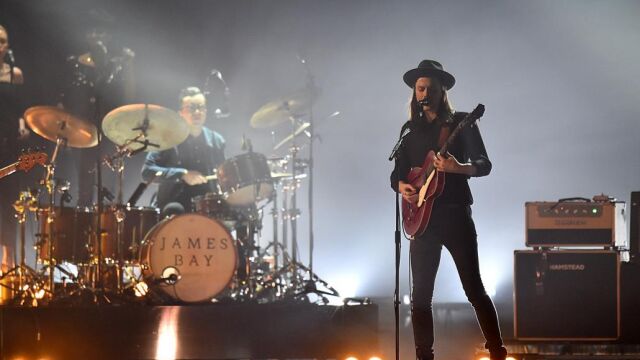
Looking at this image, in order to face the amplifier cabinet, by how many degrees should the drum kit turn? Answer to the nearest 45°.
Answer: approximately 45° to its left

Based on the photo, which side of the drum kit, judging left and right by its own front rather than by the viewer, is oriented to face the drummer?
back

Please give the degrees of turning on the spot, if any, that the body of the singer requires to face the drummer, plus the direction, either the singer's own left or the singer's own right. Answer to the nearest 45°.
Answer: approximately 135° to the singer's own right

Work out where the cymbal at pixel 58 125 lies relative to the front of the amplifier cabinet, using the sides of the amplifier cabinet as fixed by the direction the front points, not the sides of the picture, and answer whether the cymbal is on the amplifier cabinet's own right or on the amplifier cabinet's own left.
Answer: on the amplifier cabinet's own right

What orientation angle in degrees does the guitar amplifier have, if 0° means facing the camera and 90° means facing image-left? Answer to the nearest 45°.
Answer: approximately 0°

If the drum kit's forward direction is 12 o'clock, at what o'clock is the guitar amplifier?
The guitar amplifier is roughly at 10 o'clock from the drum kit.
